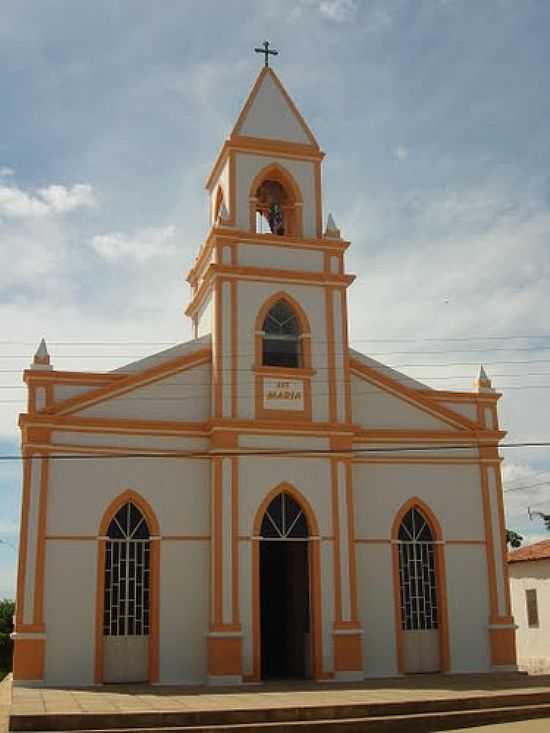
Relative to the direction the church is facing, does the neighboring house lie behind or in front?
behind

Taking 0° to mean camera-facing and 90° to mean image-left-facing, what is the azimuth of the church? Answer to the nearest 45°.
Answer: approximately 0°
